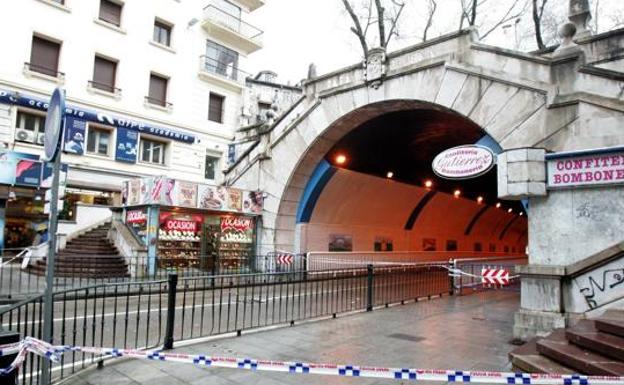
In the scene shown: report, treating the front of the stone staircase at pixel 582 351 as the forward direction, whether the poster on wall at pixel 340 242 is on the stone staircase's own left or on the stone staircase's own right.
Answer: on the stone staircase's own right

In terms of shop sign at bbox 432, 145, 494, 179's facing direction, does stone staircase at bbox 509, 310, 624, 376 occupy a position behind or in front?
in front

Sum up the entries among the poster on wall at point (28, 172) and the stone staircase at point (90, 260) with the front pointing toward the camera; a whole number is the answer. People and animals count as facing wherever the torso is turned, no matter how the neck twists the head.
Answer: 2

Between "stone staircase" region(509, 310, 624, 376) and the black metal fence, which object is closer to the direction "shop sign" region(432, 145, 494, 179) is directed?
the stone staircase

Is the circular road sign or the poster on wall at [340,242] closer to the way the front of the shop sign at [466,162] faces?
the circular road sign
